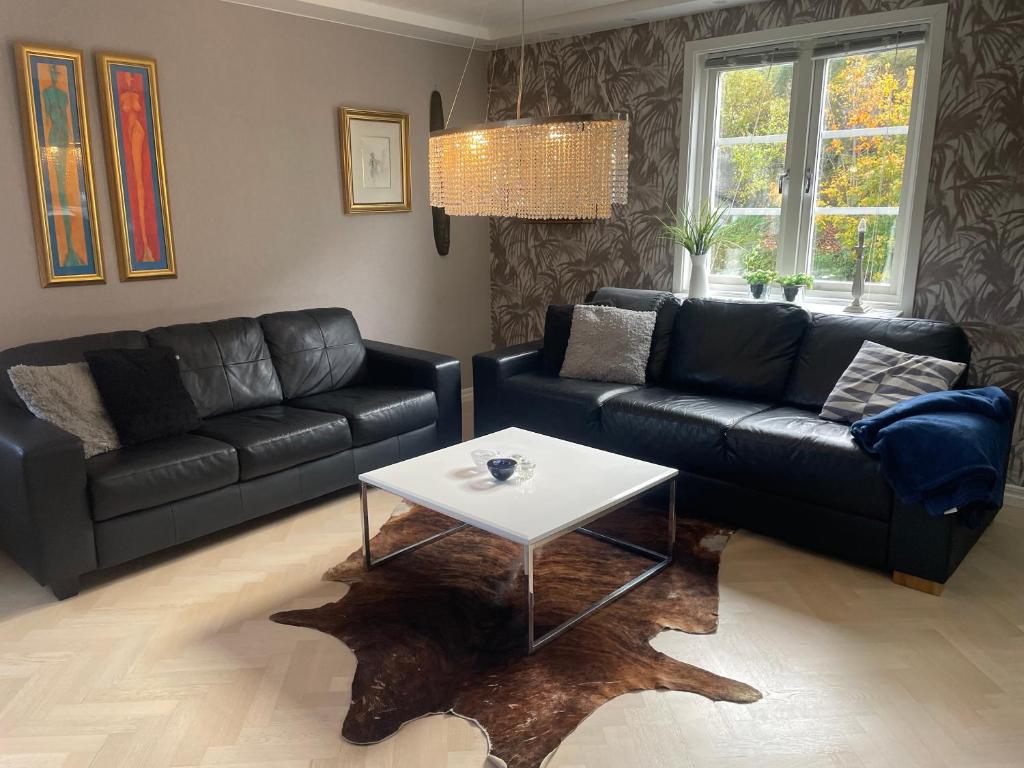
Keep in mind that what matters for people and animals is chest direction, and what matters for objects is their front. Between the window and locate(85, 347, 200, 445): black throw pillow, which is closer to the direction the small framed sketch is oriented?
the window

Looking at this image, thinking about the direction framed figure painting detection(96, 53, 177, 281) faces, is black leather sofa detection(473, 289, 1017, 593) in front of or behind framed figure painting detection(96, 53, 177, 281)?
in front

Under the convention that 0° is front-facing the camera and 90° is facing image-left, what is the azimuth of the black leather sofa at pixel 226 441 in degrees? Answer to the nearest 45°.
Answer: approximately 315°

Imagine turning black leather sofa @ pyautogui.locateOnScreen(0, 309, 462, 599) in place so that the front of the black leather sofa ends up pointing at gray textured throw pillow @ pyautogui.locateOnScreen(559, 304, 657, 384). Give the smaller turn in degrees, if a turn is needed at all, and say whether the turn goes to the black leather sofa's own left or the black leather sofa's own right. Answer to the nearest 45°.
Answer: approximately 45° to the black leather sofa's own left

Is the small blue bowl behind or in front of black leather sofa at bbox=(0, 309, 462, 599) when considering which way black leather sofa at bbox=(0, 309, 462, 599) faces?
in front

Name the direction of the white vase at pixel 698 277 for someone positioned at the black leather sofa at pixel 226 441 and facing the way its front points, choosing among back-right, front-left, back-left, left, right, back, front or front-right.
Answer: front-left

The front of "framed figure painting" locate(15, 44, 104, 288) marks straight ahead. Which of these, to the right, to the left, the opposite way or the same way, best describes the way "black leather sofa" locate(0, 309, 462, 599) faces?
the same way

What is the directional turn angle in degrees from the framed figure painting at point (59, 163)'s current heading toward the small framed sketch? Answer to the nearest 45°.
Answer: approximately 45° to its left

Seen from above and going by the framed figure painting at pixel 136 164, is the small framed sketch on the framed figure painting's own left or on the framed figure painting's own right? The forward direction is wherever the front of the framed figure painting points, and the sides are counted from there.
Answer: on the framed figure painting's own left

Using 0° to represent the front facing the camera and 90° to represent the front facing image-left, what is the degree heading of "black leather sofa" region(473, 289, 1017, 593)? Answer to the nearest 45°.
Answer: approximately 45°

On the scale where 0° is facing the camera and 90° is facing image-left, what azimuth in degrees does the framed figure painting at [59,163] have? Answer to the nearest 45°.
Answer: approximately 315°

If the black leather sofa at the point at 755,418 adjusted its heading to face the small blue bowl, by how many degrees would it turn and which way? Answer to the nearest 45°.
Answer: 0° — it already faces it

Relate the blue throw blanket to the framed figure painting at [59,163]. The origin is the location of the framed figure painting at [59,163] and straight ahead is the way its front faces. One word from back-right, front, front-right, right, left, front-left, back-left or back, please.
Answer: front
